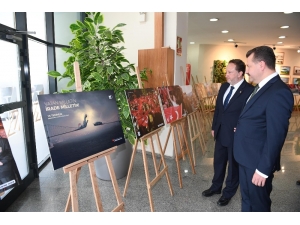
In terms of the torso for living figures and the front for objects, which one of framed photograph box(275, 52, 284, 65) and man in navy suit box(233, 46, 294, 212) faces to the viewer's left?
the man in navy suit

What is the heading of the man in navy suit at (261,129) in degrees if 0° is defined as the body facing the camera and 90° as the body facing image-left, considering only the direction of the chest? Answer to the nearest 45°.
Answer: approximately 90°

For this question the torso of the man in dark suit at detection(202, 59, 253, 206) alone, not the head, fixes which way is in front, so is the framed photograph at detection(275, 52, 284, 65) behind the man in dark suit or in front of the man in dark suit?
behind

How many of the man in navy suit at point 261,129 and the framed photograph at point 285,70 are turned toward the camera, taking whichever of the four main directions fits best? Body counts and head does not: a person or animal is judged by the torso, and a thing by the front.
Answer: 1

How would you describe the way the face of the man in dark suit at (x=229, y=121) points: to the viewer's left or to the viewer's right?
to the viewer's left
